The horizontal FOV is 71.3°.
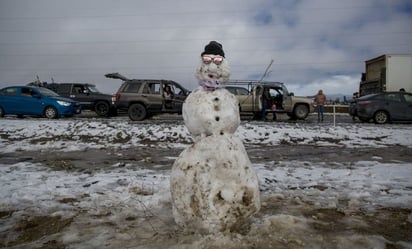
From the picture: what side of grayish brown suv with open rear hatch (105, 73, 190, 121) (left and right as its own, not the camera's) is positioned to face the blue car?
back

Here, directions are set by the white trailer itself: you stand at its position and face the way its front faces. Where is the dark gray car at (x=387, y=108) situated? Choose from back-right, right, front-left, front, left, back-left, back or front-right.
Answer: back-right

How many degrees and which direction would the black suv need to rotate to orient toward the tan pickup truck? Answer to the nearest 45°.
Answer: approximately 45° to its right

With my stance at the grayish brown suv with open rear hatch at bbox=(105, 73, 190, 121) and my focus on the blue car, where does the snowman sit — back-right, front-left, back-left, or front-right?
back-left

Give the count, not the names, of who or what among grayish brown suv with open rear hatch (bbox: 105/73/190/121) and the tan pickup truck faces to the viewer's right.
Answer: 2

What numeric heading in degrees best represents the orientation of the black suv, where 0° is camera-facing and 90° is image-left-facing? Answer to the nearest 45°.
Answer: approximately 270°

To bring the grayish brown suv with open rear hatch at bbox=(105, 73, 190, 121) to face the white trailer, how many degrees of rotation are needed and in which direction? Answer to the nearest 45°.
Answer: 0° — it already faces it

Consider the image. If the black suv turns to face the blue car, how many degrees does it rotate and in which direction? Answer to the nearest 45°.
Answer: approximately 135° to its right

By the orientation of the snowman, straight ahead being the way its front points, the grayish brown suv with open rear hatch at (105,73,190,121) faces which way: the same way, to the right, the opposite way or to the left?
to the left

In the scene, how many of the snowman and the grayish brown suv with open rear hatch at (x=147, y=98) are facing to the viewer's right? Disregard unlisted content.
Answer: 1

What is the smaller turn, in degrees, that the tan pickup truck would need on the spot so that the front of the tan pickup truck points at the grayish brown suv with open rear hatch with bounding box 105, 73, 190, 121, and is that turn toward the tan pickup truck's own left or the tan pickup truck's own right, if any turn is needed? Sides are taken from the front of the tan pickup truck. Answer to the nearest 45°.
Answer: approximately 135° to the tan pickup truck's own right

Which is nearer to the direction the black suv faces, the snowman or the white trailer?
the white trailer

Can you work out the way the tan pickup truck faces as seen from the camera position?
facing to the right of the viewer
